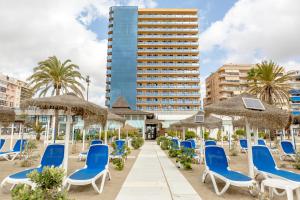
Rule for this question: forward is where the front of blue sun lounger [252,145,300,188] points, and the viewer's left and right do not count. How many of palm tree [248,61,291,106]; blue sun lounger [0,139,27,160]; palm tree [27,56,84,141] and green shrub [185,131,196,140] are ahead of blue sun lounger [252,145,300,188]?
0

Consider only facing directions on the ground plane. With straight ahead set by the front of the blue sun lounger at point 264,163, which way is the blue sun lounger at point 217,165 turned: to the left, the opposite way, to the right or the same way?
the same way

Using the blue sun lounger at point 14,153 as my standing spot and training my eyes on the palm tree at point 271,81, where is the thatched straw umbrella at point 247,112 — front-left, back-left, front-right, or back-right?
front-right

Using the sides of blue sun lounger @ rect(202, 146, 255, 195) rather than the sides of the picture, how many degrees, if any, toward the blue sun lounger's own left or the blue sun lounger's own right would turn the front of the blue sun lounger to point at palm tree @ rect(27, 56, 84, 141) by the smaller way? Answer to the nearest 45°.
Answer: approximately 180°

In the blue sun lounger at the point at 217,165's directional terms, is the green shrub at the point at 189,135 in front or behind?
behind

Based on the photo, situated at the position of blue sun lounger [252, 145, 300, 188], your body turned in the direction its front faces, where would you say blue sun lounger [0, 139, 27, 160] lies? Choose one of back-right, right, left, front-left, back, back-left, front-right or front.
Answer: back-right

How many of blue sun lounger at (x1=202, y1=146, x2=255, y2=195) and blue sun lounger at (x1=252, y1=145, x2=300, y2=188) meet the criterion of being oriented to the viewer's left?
0

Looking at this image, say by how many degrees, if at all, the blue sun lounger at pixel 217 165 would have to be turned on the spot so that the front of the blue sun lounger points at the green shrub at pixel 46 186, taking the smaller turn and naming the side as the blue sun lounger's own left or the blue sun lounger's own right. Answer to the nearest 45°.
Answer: approximately 90° to the blue sun lounger's own right

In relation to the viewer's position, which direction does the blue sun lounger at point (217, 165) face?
facing the viewer and to the right of the viewer

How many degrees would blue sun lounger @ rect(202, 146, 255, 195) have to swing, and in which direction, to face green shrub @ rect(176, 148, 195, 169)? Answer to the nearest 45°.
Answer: approximately 180°

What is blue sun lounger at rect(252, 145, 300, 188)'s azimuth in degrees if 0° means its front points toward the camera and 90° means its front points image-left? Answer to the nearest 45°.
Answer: approximately 315°

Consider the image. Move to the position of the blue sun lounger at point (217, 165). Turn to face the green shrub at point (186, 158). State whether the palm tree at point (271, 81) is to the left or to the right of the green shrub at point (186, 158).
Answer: right

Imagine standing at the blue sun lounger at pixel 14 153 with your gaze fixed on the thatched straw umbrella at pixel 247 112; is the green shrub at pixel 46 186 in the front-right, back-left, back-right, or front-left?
front-right

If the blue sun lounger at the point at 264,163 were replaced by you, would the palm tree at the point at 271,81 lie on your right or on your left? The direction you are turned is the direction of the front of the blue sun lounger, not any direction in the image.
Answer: on your left
